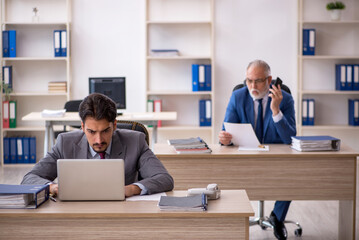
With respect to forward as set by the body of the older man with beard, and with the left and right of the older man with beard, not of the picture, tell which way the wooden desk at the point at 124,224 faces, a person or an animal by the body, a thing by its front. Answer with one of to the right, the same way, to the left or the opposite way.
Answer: the opposite way

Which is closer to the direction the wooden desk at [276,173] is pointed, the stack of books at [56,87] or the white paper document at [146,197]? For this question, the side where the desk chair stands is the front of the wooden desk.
the stack of books

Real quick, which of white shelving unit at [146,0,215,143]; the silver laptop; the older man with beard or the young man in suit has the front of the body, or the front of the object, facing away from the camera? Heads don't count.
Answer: the silver laptop

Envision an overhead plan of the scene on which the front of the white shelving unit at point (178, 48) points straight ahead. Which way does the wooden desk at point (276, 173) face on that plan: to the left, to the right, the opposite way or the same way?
the opposite way

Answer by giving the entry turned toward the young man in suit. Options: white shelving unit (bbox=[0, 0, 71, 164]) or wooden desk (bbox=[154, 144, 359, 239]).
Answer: the white shelving unit

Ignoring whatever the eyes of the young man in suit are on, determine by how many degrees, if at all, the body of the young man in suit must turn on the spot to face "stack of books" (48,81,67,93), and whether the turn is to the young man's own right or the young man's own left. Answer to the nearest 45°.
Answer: approximately 180°

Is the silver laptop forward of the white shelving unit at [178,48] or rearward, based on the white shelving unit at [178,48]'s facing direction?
forward

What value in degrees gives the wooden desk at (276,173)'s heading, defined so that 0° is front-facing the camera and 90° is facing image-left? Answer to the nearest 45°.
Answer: approximately 180°

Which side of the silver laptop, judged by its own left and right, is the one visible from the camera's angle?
back
